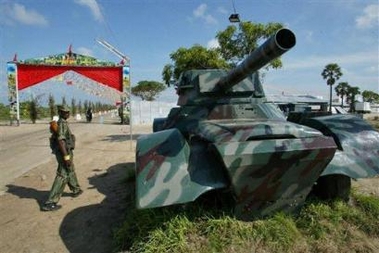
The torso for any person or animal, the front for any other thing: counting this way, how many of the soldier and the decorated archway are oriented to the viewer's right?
1

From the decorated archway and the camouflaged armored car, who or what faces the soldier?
the decorated archway

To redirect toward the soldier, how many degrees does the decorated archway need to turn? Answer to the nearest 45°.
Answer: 0° — it already faces them

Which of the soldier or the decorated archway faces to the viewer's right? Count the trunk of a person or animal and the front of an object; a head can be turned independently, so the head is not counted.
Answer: the soldier

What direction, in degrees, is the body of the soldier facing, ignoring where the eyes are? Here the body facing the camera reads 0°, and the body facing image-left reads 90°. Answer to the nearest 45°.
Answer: approximately 270°

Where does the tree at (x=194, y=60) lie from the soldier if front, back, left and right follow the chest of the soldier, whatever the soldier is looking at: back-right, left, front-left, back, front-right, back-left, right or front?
front-left

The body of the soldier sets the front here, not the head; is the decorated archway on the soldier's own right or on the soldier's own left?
on the soldier's own left

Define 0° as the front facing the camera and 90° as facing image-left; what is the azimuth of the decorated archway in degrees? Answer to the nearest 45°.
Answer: approximately 0°
